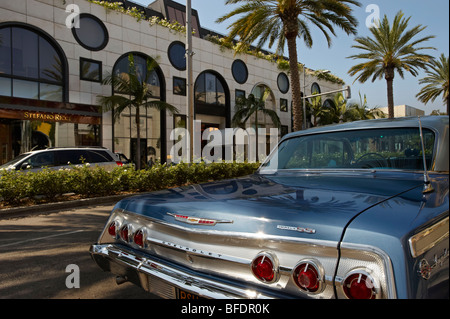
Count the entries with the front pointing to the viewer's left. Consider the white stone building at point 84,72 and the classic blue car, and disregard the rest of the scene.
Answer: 0

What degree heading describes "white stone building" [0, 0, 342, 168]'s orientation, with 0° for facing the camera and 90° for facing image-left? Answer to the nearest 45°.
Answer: approximately 315°

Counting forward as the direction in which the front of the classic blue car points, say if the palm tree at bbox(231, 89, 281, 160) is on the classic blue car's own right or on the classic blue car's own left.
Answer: on the classic blue car's own left

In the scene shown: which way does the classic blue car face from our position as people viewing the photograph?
facing away from the viewer and to the right of the viewer

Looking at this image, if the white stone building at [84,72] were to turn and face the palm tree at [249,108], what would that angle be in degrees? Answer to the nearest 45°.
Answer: approximately 90° to its left

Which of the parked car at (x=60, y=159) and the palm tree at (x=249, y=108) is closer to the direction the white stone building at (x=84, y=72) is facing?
the parked car

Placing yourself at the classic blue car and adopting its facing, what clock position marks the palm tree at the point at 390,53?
The palm tree is roughly at 11 o'clock from the classic blue car.

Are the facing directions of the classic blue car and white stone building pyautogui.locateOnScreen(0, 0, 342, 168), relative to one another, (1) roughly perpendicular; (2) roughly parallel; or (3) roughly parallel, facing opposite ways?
roughly perpendicular

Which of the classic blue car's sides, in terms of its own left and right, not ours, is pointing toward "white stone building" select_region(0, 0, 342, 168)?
left

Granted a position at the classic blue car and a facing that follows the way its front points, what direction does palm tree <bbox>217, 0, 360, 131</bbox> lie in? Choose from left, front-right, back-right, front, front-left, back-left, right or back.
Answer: front-left
